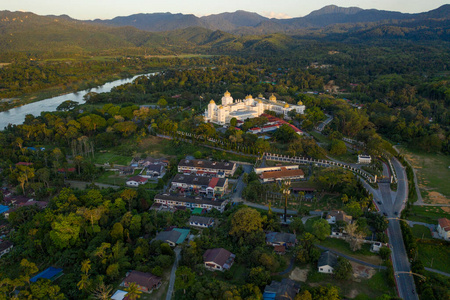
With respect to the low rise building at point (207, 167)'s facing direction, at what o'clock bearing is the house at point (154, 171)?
The house is roughly at 3 o'clock from the low rise building.

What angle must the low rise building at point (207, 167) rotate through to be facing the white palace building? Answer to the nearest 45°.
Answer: approximately 180°

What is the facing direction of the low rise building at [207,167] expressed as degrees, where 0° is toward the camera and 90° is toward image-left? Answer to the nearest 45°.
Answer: approximately 0°

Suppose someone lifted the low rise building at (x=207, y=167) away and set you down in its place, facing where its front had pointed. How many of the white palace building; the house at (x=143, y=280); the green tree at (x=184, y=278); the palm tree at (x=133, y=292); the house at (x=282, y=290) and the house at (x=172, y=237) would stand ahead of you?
5

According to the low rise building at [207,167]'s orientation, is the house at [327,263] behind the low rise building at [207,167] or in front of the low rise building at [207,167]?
in front

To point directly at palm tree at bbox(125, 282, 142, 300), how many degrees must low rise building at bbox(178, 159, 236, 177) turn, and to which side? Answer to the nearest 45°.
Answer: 0° — it already faces it

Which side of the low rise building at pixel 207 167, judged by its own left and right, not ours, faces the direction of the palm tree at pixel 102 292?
front

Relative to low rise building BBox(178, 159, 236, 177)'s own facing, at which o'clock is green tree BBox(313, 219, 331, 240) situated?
The green tree is roughly at 11 o'clock from the low rise building.

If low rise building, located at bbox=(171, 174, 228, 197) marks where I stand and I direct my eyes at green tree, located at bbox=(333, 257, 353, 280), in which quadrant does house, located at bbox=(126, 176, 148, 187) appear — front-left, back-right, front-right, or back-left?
back-right
